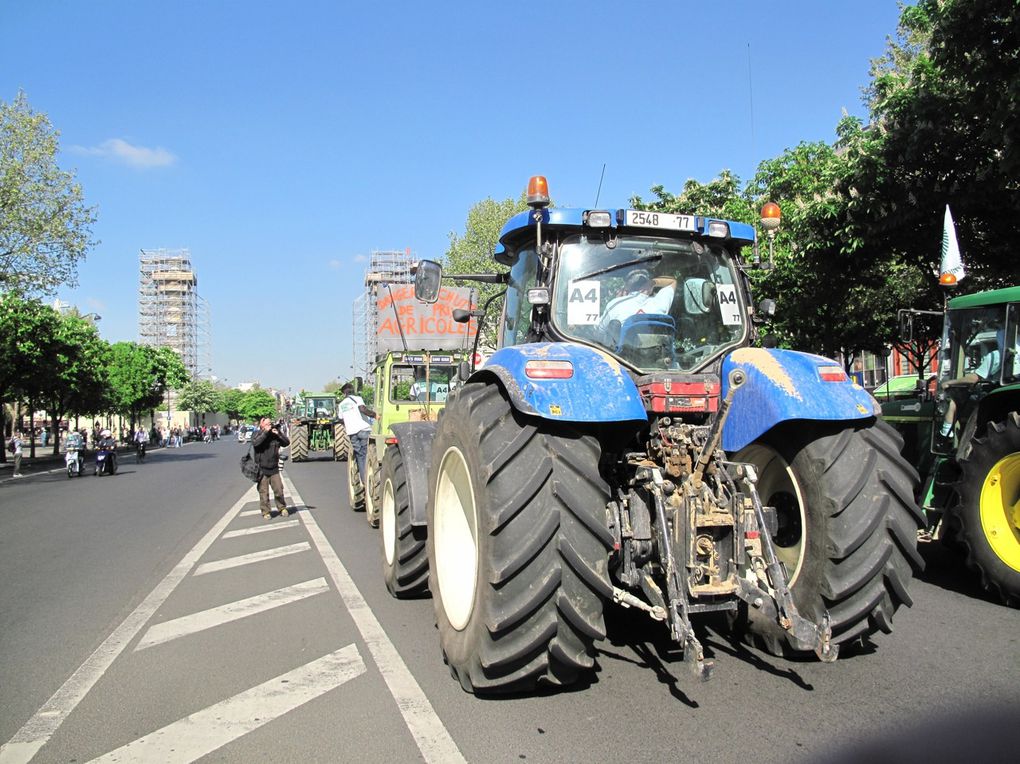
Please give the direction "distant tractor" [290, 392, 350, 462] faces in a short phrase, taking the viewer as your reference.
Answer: facing away from the viewer

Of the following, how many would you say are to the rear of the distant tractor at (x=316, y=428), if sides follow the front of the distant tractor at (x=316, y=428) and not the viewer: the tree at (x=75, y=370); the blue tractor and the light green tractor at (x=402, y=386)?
2

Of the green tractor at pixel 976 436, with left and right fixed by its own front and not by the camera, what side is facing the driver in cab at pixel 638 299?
left

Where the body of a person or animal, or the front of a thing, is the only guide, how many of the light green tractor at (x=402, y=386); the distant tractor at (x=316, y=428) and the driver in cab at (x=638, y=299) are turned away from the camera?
3

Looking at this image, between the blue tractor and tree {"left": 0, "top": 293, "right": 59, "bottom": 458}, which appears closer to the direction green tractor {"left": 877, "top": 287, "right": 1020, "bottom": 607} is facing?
the tree

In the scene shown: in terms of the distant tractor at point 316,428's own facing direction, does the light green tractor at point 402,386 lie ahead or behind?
behind

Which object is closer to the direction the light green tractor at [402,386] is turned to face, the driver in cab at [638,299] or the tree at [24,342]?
the tree

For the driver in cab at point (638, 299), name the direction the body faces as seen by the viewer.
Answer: away from the camera

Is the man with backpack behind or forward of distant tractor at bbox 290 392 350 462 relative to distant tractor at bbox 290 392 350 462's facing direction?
behind

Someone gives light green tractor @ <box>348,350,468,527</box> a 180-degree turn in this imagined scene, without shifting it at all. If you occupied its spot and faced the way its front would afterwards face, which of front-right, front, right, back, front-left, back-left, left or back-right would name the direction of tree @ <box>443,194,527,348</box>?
back

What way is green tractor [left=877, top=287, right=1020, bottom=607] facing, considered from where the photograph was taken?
facing away from the viewer and to the left of the viewer

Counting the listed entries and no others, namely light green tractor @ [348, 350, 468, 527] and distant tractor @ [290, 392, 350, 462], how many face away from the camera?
2

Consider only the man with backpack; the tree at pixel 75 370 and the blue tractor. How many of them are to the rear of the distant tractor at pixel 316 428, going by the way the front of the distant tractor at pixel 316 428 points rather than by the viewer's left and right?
2

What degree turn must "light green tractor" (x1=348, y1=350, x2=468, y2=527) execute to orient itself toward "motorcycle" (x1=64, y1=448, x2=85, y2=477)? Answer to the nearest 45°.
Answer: approximately 45° to its left

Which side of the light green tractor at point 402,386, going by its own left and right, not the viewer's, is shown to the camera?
back

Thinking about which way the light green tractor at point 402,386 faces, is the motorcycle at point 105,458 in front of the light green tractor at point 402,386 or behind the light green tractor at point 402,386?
in front
